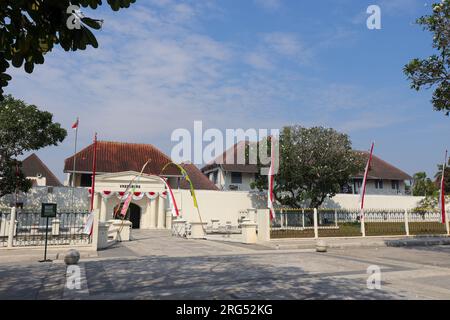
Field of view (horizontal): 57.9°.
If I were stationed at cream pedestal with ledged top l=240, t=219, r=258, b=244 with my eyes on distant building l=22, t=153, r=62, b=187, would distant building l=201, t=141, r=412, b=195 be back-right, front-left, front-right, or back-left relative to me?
front-right

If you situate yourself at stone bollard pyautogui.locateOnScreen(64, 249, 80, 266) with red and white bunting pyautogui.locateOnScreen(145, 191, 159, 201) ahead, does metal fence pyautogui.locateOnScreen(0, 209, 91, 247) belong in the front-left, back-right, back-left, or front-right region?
front-left

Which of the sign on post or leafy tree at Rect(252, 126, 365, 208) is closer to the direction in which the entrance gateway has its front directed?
the sign on post

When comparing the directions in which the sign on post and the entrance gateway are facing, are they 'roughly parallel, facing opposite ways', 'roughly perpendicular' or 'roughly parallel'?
roughly parallel

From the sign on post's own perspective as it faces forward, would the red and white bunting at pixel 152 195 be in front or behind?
behind

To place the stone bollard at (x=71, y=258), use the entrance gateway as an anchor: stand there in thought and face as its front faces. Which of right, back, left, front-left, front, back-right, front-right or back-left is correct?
front

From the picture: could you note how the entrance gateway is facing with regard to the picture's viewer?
facing the viewer

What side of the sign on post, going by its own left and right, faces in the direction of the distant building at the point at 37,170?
back

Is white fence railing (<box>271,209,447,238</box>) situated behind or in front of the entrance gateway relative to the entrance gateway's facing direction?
in front

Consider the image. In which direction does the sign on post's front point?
toward the camera

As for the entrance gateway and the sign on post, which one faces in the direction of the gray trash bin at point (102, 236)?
the entrance gateway

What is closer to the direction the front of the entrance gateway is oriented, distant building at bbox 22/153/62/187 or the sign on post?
the sign on post

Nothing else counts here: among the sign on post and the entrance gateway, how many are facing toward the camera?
2
